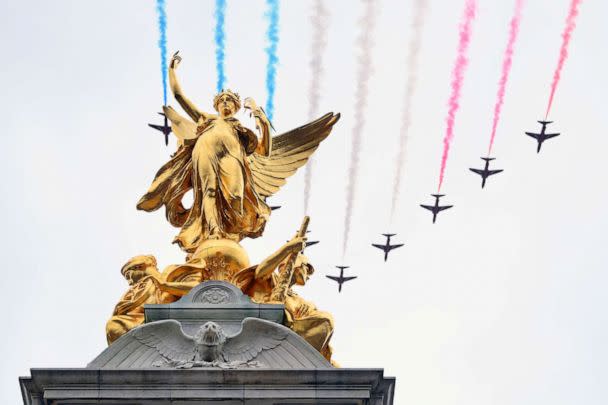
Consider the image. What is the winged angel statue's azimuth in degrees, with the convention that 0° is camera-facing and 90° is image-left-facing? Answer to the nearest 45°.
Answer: approximately 0°
